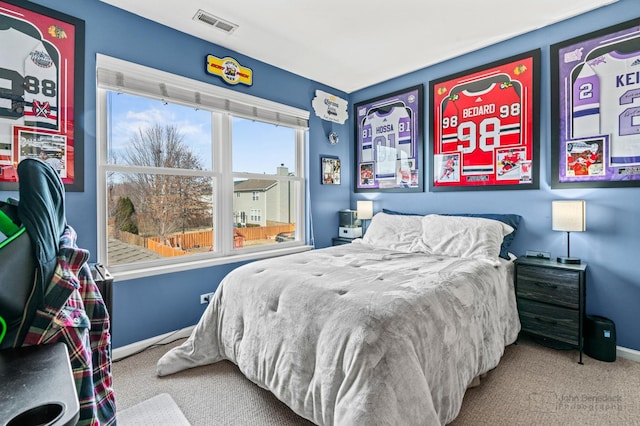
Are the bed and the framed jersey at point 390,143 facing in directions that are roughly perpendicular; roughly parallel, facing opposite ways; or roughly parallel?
roughly parallel

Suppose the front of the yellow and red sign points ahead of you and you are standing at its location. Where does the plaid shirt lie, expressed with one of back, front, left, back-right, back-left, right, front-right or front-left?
front-right

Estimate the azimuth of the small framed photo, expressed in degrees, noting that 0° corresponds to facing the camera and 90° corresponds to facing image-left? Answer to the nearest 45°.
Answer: approximately 315°

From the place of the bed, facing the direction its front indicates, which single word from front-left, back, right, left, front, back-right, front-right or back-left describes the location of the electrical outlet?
right

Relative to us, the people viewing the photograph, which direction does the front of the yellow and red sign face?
facing the viewer and to the right of the viewer

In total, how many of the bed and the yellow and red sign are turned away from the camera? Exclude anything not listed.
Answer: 0

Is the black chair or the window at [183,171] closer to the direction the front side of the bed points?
the black chair

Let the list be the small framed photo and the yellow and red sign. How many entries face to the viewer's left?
0

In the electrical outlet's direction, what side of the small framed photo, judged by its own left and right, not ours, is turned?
right

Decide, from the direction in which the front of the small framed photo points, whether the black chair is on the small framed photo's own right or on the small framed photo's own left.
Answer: on the small framed photo's own right

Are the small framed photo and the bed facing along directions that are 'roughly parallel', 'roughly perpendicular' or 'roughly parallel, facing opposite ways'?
roughly perpendicular

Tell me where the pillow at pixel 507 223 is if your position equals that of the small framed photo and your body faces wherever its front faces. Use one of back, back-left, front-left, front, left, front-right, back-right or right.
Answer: front

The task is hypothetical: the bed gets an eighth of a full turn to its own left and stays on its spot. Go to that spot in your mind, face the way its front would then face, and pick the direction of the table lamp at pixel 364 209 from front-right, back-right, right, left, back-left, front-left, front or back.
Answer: back

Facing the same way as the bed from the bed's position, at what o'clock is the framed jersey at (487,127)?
The framed jersey is roughly at 6 o'clock from the bed.

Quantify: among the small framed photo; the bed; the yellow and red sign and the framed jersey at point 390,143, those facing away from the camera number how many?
0

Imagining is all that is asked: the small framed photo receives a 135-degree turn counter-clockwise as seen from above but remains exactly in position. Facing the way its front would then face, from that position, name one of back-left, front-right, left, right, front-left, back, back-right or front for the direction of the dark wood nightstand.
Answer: back-right

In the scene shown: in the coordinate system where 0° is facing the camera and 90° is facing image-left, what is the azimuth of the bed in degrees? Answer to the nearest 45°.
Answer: approximately 45°
